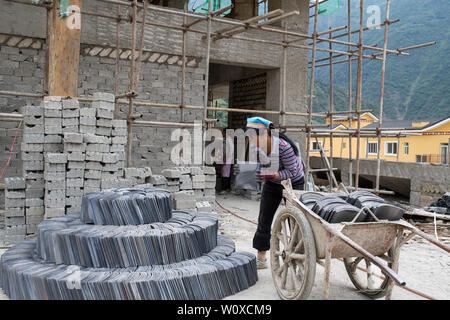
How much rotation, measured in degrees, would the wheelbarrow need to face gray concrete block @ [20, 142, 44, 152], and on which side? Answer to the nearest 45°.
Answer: approximately 45° to its left

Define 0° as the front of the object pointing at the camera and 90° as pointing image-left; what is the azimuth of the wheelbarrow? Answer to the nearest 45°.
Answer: approximately 135°

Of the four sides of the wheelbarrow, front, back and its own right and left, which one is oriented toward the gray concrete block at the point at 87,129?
front

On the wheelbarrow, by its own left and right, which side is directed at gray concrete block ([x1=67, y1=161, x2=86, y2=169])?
front

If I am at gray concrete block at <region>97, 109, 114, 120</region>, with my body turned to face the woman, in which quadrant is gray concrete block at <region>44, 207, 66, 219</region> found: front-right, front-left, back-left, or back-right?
back-right

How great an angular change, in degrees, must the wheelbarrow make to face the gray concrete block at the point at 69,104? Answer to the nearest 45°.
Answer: approximately 45° to its left

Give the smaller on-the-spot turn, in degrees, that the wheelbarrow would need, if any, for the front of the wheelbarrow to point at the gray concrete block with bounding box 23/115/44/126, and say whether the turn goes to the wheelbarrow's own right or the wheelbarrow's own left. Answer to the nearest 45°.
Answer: approximately 45° to the wheelbarrow's own left

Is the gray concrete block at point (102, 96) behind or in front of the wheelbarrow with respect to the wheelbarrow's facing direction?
in front

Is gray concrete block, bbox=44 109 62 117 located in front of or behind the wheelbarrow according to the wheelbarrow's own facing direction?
in front

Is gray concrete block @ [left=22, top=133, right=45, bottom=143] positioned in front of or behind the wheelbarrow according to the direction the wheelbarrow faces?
in front

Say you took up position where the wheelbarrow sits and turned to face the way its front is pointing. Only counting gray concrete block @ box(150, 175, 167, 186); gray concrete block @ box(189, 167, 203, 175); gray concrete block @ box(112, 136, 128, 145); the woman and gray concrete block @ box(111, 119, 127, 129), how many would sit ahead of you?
5

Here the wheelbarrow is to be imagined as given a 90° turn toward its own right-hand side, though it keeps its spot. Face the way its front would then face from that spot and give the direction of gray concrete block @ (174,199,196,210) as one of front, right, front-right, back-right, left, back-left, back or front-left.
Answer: left

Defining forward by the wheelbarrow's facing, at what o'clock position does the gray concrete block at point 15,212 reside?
The gray concrete block is roughly at 11 o'clock from the wheelbarrow.
